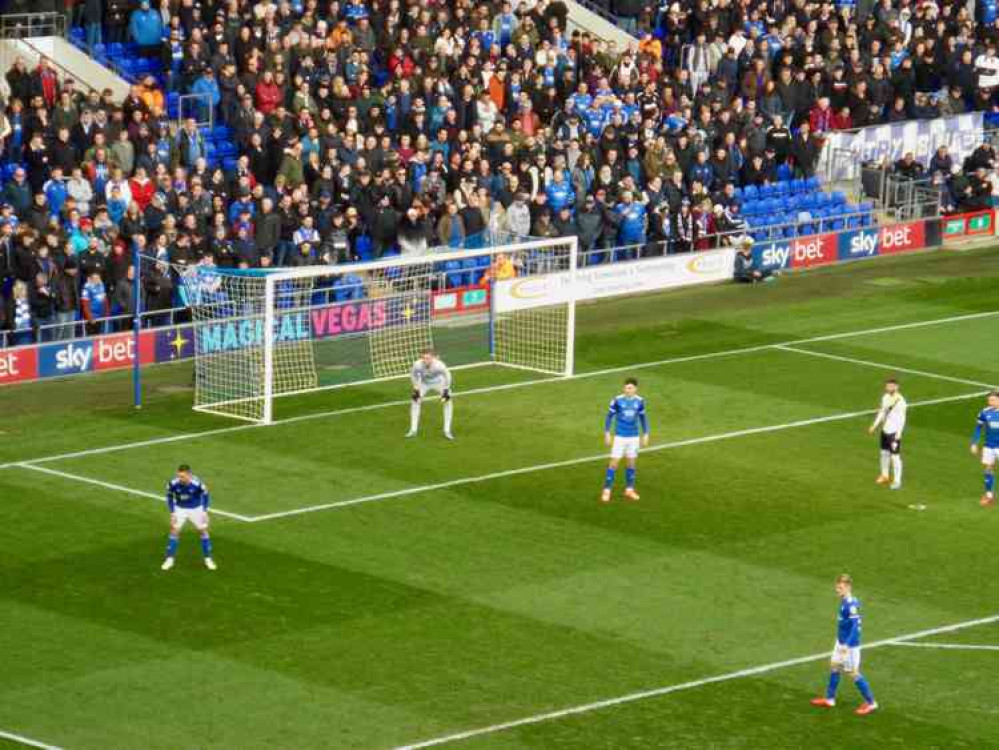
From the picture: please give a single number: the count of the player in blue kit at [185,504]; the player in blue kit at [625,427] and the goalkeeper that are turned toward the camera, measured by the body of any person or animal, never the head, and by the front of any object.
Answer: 3

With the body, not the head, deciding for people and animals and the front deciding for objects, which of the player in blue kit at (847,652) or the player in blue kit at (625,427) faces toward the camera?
the player in blue kit at (625,427)

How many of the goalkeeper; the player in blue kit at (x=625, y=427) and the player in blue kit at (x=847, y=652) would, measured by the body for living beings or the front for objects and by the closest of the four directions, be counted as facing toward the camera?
2

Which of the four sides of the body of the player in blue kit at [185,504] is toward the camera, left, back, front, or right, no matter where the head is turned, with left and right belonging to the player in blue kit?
front

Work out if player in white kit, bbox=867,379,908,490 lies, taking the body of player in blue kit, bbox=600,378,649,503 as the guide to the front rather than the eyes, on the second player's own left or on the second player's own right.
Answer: on the second player's own left

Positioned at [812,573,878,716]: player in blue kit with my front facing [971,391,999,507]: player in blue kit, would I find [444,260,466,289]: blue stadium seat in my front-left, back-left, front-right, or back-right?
front-left

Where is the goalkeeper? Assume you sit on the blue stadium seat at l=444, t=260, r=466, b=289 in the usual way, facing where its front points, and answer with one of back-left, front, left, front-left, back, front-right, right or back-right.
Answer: front-right

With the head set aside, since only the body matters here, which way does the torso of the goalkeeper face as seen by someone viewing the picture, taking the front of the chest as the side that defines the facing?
toward the camera

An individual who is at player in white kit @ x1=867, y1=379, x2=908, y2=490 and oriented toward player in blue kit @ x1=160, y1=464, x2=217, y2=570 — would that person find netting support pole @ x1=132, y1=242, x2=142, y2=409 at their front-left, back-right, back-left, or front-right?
front-right

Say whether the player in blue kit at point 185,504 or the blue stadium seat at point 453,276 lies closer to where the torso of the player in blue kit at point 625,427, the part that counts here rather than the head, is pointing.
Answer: the player in blue kit

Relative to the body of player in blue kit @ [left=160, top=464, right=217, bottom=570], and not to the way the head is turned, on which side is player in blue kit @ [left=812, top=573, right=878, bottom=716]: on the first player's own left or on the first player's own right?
on the first player's own left

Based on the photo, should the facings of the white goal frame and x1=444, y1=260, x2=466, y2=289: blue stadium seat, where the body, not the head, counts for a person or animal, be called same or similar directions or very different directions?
same or similar directions
